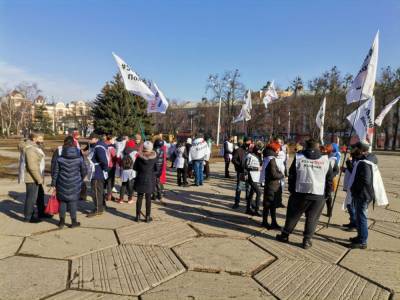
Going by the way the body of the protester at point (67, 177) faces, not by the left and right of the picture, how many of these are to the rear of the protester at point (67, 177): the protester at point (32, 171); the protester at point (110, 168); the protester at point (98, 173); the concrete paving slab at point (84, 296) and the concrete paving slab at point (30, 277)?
2

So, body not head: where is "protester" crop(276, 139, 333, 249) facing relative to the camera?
away from the camera

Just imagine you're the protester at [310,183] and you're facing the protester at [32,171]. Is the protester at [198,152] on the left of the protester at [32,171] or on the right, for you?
right

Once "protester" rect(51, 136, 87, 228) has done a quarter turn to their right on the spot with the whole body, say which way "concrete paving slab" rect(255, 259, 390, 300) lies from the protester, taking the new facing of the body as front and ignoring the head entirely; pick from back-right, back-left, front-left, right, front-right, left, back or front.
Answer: front-right

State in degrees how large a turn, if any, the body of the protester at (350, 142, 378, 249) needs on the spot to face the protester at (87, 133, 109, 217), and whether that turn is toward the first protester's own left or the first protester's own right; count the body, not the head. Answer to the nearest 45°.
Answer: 0° — they already face them

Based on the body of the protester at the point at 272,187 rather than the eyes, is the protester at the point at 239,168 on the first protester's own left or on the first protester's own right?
on the first protester's own left

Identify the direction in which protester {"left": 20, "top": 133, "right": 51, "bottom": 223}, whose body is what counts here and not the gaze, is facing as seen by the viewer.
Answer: to the viewer's right
